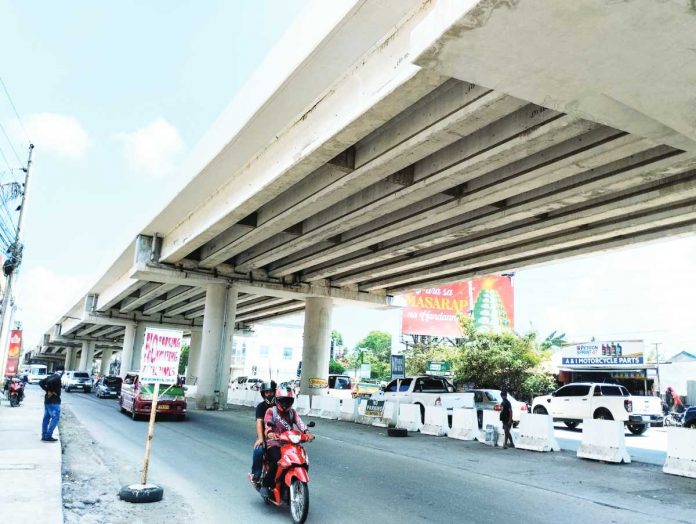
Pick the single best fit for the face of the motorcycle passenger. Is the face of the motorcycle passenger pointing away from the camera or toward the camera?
toward the camera

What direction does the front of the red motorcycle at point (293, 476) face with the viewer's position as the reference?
facing the viewer and to the right of the viewer

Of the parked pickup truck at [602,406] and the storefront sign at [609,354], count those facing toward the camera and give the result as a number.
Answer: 1

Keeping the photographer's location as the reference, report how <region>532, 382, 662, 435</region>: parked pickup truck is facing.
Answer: facing away from the viewer and to the left of the viewer

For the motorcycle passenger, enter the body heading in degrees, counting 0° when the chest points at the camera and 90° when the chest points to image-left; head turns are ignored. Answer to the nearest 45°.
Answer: approximately 315°

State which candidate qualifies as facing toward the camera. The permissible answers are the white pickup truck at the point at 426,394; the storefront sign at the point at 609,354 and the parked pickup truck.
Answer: the storefront sign

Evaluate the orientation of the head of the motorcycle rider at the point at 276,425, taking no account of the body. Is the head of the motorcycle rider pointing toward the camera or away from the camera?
toward the camera

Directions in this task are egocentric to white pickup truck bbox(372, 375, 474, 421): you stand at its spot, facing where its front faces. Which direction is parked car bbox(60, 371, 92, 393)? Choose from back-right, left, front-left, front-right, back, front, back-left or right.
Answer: front

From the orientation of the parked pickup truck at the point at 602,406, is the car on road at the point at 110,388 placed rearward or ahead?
ahead

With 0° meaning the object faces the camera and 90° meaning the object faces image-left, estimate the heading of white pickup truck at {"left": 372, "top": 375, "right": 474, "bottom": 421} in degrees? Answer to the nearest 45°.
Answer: approximately 135°

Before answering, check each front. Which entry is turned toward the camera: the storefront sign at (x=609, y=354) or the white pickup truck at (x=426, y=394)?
the storefront sign

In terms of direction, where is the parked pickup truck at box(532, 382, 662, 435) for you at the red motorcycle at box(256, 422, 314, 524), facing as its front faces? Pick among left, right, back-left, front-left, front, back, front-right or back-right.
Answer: left

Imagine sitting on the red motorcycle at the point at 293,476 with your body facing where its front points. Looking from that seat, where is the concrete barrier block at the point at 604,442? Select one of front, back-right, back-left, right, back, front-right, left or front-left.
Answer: left

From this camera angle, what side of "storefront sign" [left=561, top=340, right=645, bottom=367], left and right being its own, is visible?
front

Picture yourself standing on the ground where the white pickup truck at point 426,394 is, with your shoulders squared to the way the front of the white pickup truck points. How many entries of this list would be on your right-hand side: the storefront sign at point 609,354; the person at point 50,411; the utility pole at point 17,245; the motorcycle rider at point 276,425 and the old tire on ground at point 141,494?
1
